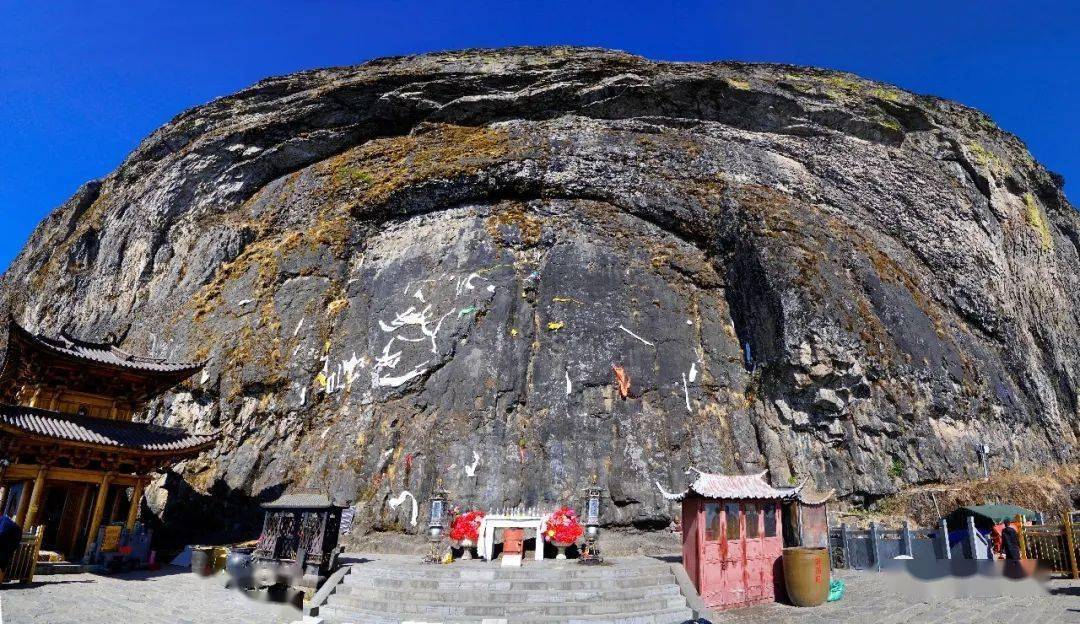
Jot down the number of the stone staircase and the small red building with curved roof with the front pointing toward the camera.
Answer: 2

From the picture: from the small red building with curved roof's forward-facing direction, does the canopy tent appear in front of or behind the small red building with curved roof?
behind

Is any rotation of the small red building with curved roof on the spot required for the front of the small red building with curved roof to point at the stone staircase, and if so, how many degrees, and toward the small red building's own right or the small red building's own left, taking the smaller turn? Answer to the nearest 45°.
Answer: approximately 45° to the small red building's own right

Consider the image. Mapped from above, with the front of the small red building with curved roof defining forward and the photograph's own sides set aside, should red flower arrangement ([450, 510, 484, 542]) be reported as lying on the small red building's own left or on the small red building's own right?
on the small red building's own right

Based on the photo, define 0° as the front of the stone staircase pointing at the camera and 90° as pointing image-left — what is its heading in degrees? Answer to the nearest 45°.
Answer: approximately 0°

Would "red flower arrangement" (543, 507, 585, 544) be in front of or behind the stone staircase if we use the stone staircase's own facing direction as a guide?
behind
